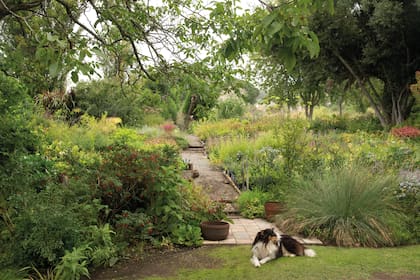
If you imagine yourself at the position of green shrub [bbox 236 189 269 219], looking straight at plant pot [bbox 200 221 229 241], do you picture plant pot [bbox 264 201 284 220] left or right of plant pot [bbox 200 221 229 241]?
left

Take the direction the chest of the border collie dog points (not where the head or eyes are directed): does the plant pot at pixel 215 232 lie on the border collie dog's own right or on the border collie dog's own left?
on the border collie dog's own right

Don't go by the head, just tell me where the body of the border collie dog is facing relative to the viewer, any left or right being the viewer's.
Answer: facing the viewer and to the left of the viewer

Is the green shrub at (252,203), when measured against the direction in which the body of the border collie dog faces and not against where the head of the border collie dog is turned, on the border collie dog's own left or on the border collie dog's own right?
on the border collie dog's own right

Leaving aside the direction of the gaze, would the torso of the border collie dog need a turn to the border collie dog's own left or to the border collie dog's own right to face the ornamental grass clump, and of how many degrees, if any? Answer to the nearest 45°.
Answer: approximately 180°

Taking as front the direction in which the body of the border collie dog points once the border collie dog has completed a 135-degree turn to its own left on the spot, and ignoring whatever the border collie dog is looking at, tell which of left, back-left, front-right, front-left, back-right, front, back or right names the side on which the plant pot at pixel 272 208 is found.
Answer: left

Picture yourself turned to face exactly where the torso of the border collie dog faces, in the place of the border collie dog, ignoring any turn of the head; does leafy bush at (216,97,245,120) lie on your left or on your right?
on your right

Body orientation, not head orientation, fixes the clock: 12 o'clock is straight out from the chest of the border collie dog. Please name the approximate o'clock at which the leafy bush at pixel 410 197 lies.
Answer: The leafy bush is roughly at 6 o'clock from the border collie dog.

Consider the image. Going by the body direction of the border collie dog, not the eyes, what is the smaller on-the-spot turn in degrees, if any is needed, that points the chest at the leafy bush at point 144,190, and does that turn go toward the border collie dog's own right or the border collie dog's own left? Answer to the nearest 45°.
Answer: approximately 45° to the border collie dog's own right

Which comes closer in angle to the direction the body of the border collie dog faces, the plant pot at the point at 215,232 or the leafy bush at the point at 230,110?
the plant pot
